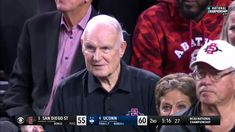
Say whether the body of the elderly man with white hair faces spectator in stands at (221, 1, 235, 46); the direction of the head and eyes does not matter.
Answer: no

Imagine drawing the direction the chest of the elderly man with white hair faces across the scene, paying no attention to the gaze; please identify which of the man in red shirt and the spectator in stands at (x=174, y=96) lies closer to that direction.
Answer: the spectator in stands

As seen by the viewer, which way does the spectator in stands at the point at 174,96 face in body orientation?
toward the camera

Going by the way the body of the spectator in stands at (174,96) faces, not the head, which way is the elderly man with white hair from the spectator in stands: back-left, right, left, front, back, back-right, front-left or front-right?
right

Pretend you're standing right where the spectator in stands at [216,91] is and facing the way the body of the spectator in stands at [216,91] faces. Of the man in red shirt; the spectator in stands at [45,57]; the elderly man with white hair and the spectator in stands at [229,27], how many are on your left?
0

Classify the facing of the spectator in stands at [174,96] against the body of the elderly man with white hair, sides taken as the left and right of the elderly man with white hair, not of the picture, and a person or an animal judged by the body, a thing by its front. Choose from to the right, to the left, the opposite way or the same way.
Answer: the same way

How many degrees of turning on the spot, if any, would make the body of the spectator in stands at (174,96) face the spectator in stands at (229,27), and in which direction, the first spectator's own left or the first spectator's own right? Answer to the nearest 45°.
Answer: approximately 135° to the first spectator's own left

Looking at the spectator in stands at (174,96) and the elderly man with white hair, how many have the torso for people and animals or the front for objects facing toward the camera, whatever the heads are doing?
2

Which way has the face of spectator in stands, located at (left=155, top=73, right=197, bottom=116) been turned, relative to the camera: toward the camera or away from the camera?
toward the camera

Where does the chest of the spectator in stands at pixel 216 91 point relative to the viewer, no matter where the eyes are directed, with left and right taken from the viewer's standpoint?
facing the viewer and to the left of the viewer

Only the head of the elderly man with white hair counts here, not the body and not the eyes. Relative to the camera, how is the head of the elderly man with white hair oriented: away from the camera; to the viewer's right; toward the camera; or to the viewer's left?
toward the camera

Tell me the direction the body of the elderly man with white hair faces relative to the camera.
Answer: toward the camera

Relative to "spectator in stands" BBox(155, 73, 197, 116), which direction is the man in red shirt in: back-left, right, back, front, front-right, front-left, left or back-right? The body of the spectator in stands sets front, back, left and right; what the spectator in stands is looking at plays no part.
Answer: back

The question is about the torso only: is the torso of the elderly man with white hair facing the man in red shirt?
no

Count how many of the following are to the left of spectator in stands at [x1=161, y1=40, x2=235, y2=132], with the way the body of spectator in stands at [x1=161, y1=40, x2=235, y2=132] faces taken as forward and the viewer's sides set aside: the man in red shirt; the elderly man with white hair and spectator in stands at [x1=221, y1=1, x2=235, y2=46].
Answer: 0
